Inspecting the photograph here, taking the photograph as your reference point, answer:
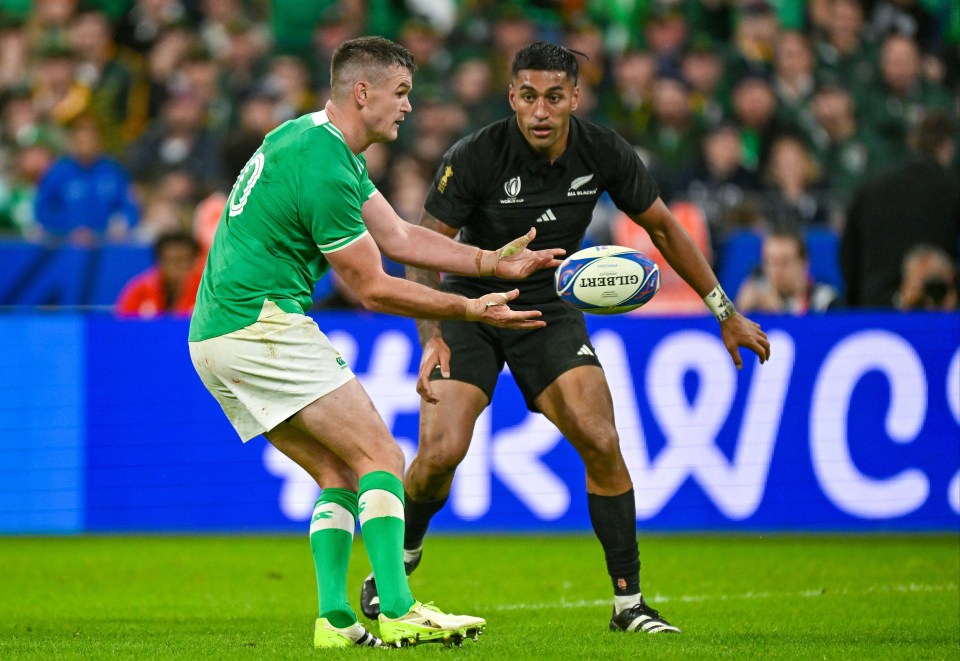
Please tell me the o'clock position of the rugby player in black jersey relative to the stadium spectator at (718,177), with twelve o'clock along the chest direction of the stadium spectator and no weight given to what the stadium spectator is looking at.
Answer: The rugby player in black jersey is roughly at 12 o'clock from the stadium spectator.

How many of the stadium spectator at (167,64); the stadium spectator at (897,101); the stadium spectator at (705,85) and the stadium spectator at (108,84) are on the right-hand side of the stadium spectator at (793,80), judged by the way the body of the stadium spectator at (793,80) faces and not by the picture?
3

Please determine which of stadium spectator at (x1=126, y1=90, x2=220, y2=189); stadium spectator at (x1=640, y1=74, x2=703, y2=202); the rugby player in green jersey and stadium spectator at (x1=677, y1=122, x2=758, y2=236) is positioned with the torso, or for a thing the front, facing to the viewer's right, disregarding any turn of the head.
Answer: the rugby player in green jersey

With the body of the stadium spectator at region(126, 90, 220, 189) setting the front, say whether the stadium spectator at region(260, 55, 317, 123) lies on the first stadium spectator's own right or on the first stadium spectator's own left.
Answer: on the first stadium spectator's own left

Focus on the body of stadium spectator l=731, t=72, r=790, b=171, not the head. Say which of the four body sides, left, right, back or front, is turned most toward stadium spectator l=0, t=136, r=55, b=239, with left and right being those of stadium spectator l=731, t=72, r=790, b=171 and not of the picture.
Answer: right

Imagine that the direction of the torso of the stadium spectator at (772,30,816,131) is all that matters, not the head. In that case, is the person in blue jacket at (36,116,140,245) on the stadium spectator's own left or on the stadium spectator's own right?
on the stadium spectator's own right

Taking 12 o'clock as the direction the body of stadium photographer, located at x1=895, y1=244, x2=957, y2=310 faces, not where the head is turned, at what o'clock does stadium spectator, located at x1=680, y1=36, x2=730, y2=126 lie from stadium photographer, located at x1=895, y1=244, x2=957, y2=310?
stadium spectator, located at x1=680, y1=36, x2=730, y2=126 is roughly at 5 o'clock from stadium photographer, located at x1=895, y1=244, x2=957, y2=310.

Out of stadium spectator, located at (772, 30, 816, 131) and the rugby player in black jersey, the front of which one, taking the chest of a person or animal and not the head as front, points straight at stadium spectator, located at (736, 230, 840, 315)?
stadium spectator, located at (772, 30, 816, 131)

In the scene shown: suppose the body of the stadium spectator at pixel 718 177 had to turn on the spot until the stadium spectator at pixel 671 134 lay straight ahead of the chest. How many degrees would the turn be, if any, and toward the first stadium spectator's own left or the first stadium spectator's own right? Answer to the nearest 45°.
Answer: approximately 135° to the first stadium spectator's own right

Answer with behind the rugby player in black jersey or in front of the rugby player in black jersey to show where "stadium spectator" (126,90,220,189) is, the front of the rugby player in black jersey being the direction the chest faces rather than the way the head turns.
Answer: behind

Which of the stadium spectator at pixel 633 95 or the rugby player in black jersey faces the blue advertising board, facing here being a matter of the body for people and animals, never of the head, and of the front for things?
the stadium spectator
